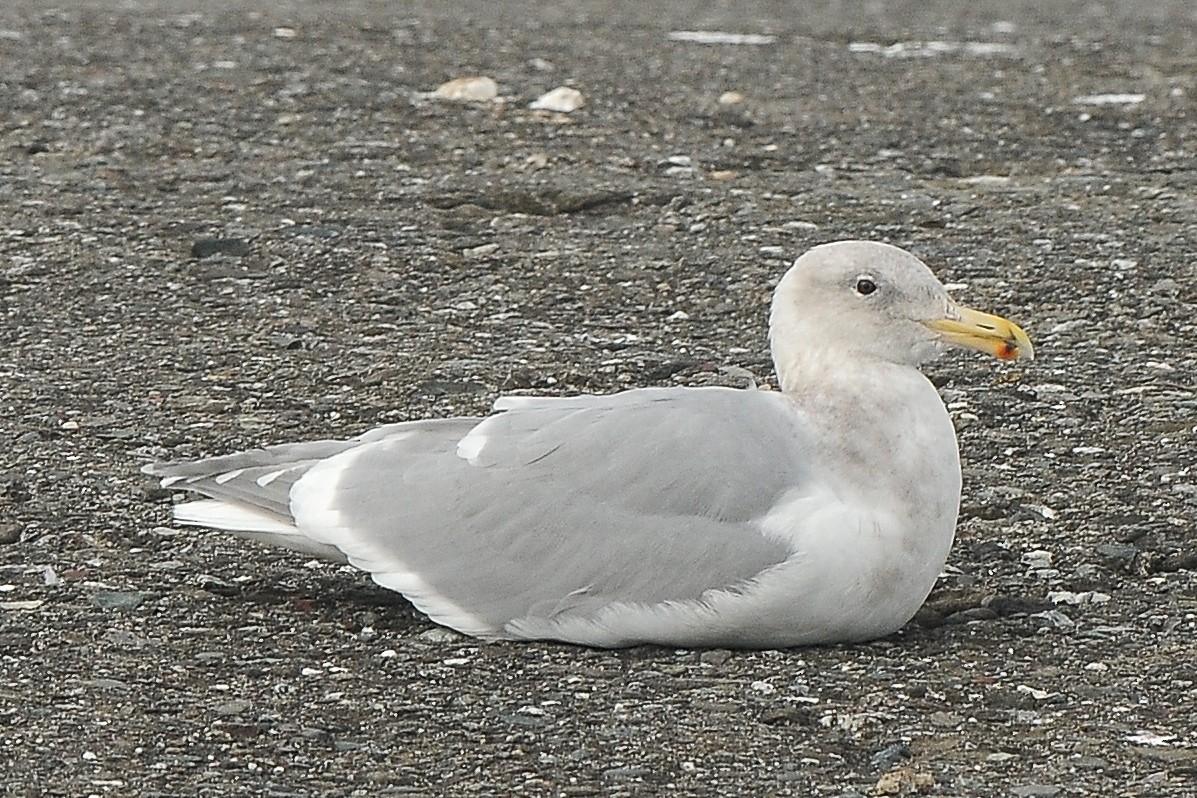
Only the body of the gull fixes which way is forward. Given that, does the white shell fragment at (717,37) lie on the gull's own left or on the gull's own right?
on the gull's own left

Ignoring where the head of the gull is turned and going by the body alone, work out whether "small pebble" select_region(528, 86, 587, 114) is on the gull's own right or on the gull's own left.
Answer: on the gull's own left

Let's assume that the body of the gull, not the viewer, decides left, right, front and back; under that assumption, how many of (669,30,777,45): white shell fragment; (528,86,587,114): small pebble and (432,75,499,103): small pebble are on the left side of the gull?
3

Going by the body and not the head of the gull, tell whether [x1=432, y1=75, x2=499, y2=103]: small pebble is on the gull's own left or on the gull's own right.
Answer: on the gull's own left

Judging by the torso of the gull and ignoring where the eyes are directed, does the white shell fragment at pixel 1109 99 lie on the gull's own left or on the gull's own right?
on the gull's own left

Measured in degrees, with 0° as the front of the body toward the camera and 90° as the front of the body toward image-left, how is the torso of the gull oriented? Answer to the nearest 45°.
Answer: approximately 270°
